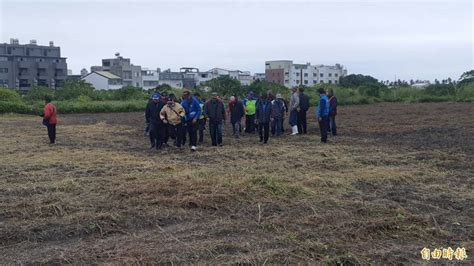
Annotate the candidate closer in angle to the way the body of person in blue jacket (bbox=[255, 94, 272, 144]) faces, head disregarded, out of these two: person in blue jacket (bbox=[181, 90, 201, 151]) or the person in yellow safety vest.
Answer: the person in blue jacket

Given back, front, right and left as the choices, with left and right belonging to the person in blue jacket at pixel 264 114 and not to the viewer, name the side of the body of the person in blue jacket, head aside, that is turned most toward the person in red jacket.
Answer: right

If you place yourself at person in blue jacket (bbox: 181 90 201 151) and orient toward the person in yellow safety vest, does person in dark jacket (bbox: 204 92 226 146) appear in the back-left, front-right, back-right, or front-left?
front-right

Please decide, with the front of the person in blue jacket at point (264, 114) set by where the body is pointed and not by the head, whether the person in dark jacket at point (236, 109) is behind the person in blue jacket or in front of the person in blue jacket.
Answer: behind

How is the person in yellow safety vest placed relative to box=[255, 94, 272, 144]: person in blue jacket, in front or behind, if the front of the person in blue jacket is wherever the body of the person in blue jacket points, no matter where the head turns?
behind

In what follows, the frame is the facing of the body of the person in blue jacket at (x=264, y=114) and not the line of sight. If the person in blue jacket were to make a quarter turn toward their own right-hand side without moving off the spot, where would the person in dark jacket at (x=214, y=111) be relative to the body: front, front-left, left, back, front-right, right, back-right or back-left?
front-left

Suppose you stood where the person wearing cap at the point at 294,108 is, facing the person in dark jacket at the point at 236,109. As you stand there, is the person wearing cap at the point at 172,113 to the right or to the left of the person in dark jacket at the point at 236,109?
left

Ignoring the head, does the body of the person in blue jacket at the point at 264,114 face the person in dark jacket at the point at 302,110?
no

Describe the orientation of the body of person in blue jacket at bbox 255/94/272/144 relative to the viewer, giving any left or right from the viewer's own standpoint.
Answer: facing the viewer

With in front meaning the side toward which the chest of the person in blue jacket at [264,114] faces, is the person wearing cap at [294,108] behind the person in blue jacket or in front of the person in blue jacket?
behind

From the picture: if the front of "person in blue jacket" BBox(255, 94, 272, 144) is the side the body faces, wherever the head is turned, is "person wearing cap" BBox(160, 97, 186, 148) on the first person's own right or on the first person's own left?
on the first person's own right

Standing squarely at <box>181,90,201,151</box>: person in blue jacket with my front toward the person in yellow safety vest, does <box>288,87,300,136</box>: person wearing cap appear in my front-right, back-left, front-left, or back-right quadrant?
front-right

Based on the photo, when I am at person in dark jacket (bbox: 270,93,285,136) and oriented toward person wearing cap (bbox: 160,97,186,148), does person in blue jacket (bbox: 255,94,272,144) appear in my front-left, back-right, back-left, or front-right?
front-left

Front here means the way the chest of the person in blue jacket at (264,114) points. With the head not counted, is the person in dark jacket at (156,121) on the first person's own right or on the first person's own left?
on the first person's own right

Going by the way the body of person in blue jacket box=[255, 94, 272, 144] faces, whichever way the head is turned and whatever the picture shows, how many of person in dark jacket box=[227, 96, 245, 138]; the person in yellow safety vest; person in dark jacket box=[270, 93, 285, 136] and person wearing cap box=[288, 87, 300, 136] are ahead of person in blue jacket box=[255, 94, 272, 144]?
0
